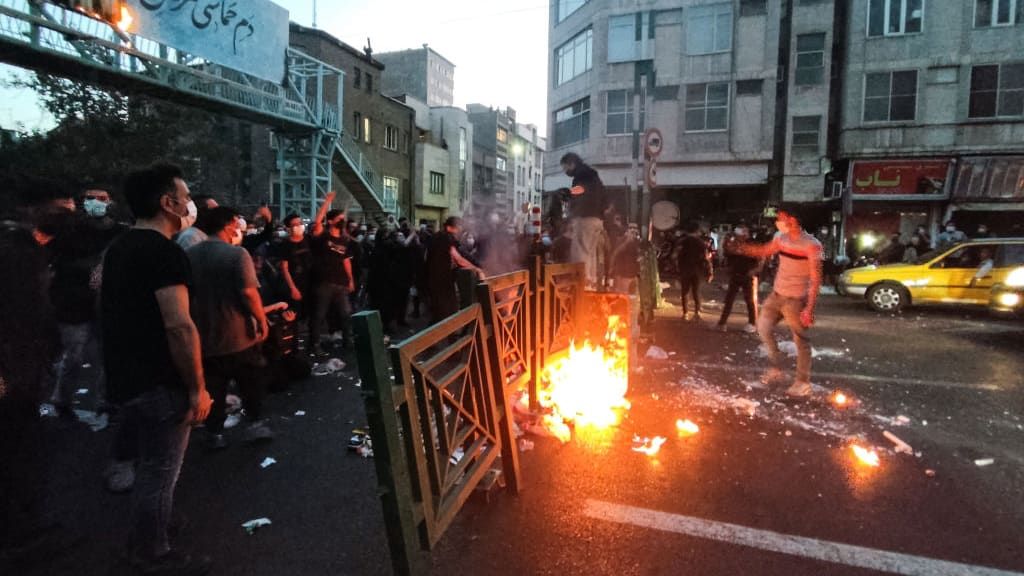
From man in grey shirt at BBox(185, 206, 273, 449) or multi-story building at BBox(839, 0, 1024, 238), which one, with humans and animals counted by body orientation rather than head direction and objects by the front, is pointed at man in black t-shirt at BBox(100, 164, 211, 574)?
the multi-story building

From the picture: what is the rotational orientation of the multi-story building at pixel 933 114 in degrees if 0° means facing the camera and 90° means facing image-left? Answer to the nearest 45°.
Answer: approximately 0°

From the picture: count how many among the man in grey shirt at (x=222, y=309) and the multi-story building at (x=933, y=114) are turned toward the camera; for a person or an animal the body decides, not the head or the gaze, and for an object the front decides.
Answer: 1

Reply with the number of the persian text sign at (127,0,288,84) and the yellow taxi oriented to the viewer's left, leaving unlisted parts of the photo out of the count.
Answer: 1

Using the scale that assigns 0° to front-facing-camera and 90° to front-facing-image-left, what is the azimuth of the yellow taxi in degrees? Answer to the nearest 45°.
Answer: approximately 90°

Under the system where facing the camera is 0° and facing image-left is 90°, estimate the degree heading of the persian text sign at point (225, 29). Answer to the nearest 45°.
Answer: approximately 315°

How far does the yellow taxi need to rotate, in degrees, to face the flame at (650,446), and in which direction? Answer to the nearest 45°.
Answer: approximately 90° to its left

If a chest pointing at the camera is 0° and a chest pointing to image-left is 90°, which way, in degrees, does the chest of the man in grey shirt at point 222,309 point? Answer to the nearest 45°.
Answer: approximately 225°
